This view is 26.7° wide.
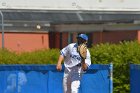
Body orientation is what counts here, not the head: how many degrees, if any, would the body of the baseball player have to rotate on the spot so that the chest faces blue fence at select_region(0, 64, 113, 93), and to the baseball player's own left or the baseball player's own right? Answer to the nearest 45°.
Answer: approximately 180°

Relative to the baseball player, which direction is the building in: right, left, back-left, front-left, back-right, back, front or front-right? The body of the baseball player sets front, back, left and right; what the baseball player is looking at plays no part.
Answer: back-left
